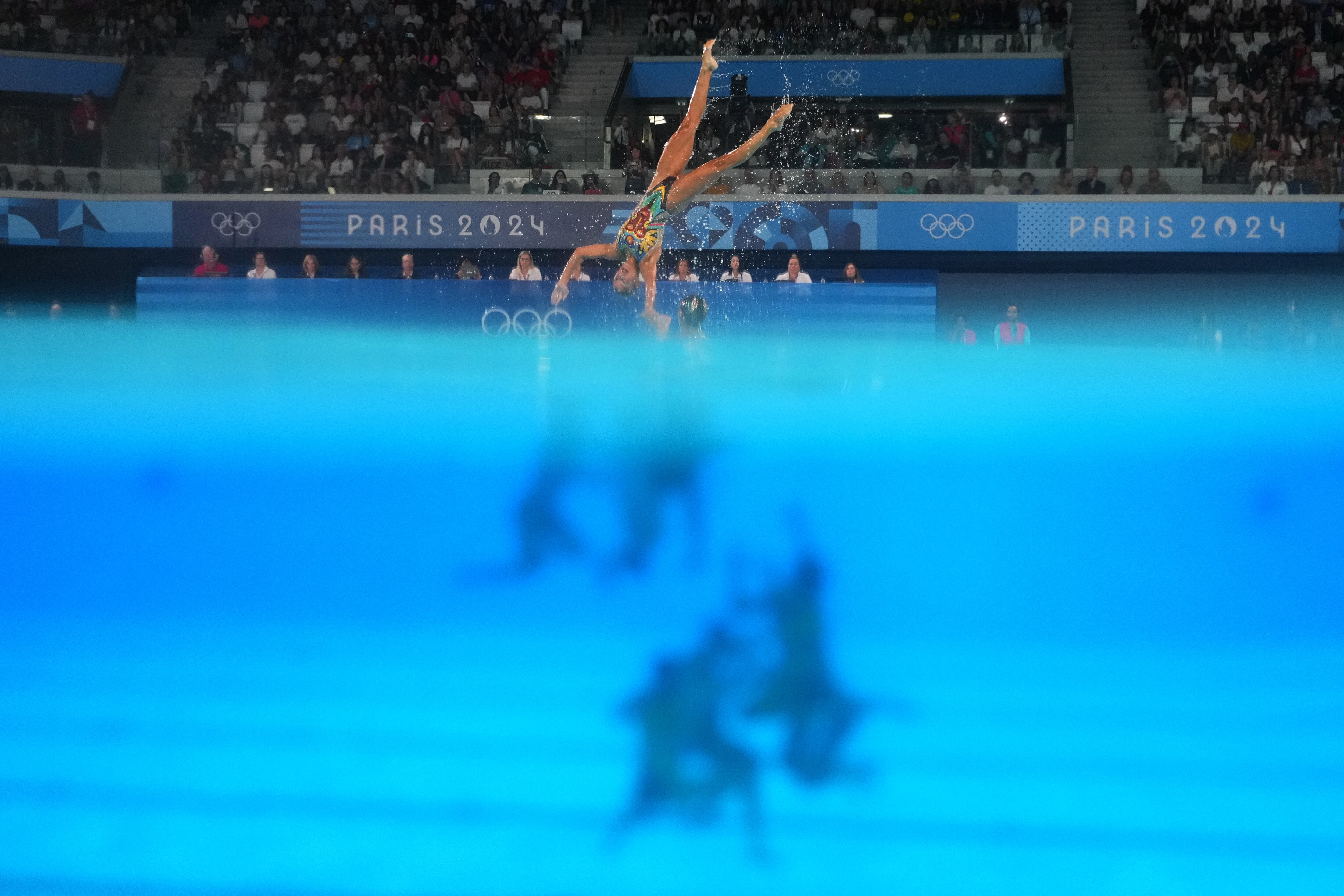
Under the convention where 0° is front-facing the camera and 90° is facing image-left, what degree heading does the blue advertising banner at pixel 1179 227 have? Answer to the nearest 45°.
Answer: approximately 0°

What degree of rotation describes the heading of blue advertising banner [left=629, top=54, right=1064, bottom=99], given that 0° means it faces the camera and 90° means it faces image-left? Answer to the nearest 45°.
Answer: approximately 0°

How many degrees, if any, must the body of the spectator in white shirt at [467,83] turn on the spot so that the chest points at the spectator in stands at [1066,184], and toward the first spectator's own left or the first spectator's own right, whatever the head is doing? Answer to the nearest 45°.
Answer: approximately 45° to the first spectator's own left

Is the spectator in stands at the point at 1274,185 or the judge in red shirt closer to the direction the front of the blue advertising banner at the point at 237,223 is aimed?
the judge in red shirt
